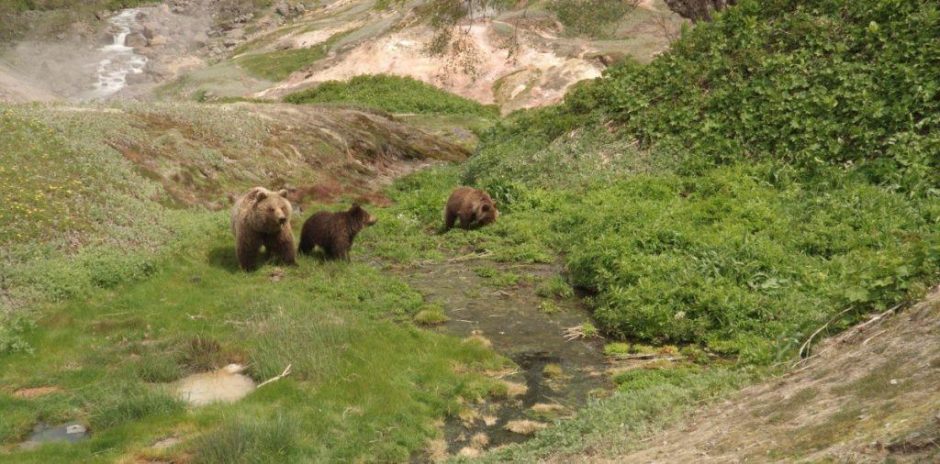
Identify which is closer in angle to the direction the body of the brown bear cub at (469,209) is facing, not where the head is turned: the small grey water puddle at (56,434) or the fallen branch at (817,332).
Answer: the fallen branch

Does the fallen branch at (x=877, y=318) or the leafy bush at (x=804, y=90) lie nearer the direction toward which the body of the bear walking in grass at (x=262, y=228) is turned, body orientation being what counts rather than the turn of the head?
the fallen branch

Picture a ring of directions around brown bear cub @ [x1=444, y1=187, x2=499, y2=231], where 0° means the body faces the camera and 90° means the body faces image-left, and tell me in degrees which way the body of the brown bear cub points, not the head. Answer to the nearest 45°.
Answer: approximately 270°

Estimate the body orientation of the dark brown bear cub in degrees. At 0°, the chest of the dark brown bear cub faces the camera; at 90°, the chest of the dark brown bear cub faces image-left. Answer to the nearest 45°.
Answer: approximately 270°

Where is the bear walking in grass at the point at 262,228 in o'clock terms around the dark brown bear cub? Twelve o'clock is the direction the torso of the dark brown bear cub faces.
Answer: The bear walking in grass is roughly at 5 o'clock from the dark brown bear cub.

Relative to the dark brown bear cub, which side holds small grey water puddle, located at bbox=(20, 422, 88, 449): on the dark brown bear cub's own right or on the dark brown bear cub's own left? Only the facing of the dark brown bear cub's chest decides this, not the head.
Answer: on the dark brown bear cub's own right

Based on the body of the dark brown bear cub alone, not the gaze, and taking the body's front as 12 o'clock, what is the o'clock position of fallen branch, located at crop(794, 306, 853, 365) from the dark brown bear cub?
The fallen branch is roughly at 2 o'clock from the dark brown bear cub.

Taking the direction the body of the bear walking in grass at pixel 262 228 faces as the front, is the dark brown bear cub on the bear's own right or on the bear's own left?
on the bear's own left

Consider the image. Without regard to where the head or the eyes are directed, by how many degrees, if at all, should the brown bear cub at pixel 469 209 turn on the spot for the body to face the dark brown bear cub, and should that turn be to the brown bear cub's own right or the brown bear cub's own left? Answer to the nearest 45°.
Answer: approximately 135° to the brown bear cub's own right

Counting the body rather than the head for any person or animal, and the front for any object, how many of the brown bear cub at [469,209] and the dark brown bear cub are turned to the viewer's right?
2
